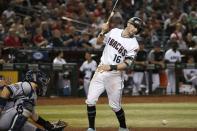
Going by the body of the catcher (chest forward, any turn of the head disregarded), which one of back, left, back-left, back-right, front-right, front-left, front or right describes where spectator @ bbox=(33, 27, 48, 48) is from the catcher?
left

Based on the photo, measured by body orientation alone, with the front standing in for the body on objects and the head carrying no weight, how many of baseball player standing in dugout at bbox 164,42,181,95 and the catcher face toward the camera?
1

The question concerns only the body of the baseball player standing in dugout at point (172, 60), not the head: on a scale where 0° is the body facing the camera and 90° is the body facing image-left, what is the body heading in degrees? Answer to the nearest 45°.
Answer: approximately 0°

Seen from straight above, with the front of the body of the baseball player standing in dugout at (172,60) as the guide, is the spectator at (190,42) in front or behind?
behind

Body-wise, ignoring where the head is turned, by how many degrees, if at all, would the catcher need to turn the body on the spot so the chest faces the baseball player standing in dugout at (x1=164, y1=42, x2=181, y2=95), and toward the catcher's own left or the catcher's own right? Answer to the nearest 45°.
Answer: approximately 45° to the catcher's own left

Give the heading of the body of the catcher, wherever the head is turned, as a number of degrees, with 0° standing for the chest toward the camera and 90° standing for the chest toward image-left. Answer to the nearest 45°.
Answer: approximately 270°

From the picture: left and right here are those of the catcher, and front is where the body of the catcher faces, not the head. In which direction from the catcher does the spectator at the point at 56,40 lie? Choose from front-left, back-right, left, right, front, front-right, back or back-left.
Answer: left
